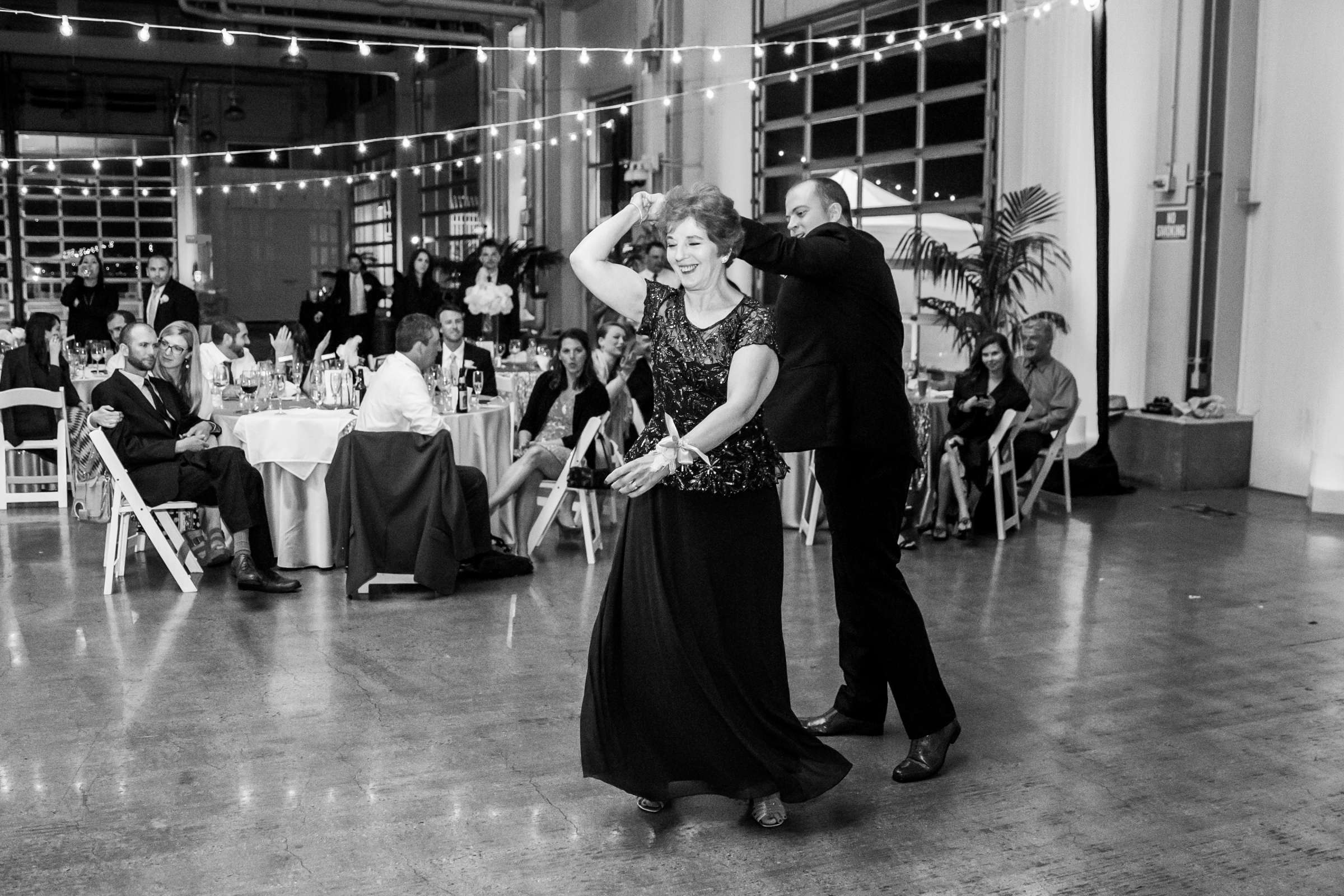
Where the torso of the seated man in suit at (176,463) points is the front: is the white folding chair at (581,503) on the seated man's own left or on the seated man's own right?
on the seated man's own left

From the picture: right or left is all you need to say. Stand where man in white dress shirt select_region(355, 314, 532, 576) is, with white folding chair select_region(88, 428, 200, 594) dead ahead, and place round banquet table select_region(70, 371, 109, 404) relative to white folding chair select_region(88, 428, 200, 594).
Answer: right

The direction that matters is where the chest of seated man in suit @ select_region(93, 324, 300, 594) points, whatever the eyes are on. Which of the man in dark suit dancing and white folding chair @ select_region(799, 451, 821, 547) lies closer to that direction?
the man in dark suit dancing

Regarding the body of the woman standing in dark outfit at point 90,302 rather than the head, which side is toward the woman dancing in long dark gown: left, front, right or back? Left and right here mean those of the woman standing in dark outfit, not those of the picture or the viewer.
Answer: front

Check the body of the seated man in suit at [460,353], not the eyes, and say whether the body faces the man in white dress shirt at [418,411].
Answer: yes

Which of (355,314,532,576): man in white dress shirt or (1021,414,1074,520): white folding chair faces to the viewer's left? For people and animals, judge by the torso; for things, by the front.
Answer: the white folding chair

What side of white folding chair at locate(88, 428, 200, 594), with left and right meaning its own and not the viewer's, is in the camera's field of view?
right

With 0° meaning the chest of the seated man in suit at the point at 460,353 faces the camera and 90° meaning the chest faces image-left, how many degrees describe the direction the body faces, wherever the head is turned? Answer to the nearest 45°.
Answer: approximately 0°

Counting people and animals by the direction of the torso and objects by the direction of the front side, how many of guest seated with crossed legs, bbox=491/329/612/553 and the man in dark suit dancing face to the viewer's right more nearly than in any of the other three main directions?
0

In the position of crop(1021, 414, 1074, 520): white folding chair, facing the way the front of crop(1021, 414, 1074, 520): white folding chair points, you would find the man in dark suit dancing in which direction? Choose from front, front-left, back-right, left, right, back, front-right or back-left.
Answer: left

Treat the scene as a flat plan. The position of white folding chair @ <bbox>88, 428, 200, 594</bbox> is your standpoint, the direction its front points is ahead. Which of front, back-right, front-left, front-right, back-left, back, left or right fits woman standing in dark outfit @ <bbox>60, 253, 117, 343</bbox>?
left

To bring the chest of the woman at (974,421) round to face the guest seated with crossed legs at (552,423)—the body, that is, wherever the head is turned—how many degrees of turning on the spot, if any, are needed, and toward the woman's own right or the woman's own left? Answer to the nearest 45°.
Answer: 0° — they already face them

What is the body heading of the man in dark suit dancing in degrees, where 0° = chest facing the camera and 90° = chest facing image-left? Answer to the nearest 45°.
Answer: approximately 90°

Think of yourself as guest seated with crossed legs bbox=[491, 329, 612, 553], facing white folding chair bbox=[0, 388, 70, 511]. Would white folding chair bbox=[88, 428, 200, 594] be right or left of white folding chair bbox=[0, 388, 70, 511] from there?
left

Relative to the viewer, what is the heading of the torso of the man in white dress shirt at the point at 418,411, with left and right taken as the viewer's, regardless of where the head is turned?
facing away from the viewer and to the right of the viewer

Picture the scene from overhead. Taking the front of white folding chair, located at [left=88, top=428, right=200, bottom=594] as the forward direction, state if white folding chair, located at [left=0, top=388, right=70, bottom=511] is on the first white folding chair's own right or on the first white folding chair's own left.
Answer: on the first white folding chair's own left
